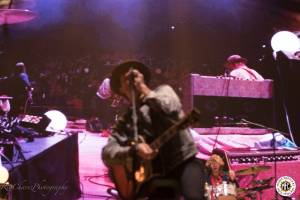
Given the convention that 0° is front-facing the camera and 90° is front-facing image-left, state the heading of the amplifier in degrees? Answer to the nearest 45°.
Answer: approximately 0°

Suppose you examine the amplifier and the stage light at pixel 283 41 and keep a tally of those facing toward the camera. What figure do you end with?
2

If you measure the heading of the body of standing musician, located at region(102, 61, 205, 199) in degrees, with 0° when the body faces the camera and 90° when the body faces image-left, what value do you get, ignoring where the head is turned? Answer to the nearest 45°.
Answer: approximately 45°

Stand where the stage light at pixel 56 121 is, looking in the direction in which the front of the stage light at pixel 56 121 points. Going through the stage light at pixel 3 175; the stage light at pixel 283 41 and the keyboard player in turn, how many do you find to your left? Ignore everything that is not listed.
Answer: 2

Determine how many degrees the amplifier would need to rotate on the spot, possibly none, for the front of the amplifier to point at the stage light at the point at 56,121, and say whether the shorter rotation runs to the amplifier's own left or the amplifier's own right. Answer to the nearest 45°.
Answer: approximately 90° to the amplifier's own right

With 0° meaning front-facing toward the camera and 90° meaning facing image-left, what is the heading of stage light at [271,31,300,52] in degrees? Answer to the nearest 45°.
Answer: approximately 0°
